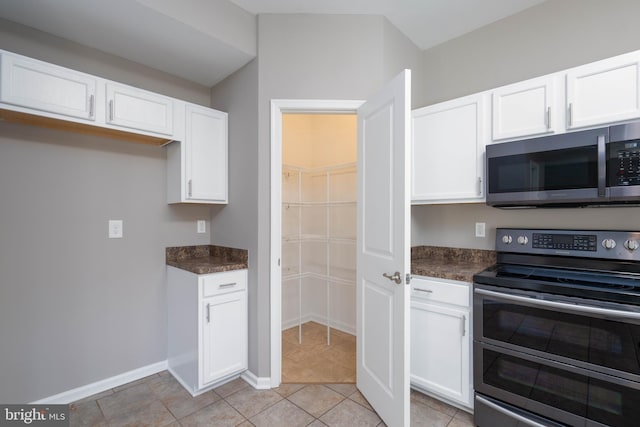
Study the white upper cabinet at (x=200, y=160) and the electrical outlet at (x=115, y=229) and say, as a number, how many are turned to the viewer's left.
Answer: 0

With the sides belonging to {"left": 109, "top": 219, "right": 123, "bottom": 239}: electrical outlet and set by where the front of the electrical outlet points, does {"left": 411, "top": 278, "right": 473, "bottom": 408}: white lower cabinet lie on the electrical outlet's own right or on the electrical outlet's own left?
on the electrical outlet's own left

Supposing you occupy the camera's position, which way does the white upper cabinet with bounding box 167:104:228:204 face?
facing the viewer and to the right of the viewer

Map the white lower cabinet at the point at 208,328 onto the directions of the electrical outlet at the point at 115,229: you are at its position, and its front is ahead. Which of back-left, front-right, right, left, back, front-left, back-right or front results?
front-left

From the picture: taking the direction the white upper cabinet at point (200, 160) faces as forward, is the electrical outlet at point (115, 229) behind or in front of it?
behind

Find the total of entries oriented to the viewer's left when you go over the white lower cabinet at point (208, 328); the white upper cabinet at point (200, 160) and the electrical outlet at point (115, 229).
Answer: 0

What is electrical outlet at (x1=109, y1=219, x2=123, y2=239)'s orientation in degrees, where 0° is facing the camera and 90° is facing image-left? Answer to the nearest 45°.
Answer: approximately 0°
